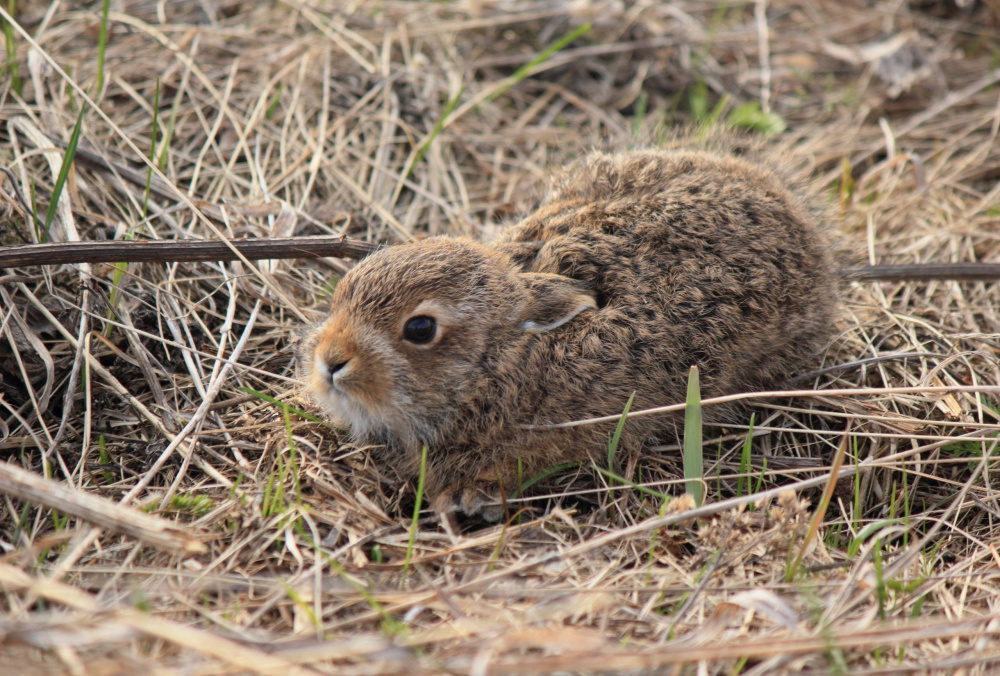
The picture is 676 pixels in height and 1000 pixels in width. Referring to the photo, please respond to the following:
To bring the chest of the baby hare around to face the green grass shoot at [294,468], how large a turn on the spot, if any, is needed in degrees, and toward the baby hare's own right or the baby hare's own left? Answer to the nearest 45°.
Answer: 0° — it already faces it

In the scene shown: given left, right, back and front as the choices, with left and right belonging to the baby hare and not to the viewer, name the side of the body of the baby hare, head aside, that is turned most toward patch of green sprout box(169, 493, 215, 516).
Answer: front

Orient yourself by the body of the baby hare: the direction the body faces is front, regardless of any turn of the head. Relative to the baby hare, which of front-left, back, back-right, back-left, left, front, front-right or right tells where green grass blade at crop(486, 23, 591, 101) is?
back-right

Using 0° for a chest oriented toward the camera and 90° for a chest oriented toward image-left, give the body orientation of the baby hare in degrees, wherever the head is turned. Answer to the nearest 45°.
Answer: approximately 45°

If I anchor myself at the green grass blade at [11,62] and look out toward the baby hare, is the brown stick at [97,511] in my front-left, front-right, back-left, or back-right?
front-right

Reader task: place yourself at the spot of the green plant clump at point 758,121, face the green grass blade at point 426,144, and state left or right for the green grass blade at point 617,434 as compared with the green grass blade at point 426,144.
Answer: left

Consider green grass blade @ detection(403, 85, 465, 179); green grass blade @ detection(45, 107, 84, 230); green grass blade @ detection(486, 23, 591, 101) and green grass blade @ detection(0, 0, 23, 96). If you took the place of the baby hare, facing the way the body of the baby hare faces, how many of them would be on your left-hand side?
0

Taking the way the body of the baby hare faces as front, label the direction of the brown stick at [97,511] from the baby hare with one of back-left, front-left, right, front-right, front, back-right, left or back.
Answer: front

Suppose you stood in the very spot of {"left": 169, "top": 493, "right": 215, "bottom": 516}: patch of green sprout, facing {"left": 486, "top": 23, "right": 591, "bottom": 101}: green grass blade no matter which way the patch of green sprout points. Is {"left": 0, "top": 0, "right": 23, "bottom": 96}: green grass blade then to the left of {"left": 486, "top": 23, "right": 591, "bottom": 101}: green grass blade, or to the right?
left
